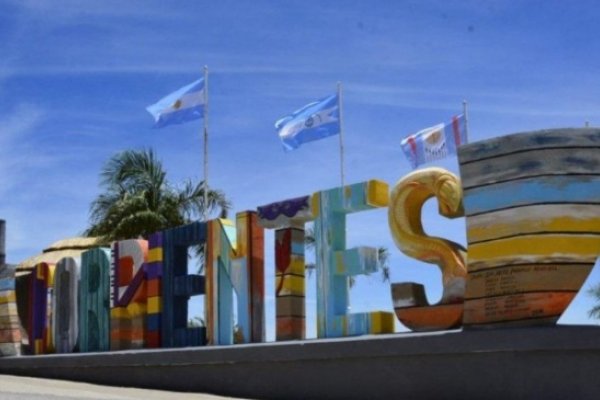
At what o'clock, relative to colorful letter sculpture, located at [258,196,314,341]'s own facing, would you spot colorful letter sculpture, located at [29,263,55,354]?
colorful letter sculpture, located at [29,263,55,354] is roughly at 3 o'clock from colorful letter sculpture, located at [258,196,314,341].

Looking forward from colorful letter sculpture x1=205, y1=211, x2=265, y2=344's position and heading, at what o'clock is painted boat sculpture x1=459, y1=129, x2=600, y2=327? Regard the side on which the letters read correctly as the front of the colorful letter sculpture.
painted boat sculpture x1=459, y1=129, x2=600, y2=327 is roughly at 9 o'clock from colorful letter sculpture x1=205, y1=211, x2=265, y2=344.

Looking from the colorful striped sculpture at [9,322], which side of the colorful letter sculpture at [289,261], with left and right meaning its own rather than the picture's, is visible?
right

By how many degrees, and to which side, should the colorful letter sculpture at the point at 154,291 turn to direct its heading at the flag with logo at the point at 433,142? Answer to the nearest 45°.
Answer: approximately 135° to its left

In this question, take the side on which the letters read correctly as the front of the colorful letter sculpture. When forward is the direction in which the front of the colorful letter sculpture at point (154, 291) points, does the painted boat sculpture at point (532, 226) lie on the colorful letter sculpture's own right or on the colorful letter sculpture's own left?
on the colorful letter sculpture's own left

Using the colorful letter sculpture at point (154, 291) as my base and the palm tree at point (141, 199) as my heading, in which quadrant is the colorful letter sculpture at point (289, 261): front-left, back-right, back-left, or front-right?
back-right

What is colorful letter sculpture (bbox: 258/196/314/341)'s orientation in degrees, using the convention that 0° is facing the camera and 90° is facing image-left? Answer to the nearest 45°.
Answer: approximately 45°

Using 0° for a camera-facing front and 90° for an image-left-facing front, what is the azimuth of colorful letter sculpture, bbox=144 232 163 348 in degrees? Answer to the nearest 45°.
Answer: approximately 45°

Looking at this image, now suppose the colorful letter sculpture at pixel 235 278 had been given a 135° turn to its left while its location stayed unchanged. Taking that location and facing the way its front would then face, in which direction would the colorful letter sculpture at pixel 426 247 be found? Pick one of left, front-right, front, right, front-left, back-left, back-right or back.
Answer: front-right
